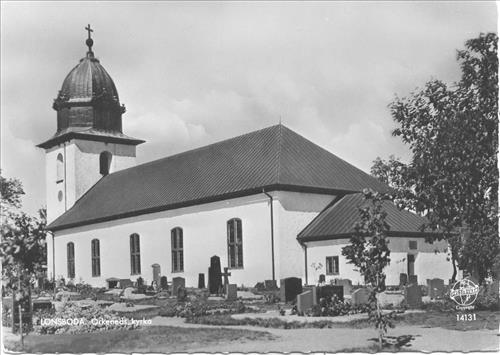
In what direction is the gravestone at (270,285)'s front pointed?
toward the camera

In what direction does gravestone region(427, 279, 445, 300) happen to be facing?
toward the camera

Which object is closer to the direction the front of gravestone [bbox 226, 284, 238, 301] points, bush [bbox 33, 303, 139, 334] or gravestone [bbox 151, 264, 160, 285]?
the bush

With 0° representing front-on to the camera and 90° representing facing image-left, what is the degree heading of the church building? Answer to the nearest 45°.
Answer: approximately 135°

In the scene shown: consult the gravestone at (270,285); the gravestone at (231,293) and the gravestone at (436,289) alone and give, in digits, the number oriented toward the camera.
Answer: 3

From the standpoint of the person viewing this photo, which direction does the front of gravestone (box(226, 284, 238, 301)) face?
facing the viewer

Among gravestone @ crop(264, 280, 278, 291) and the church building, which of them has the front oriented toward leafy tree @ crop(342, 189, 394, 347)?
the gravestone

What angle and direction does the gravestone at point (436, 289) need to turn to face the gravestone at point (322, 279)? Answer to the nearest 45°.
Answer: approximately 135° to its right

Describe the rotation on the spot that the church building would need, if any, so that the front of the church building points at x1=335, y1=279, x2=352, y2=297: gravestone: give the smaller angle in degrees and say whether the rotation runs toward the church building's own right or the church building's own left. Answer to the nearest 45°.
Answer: approximately 180°
